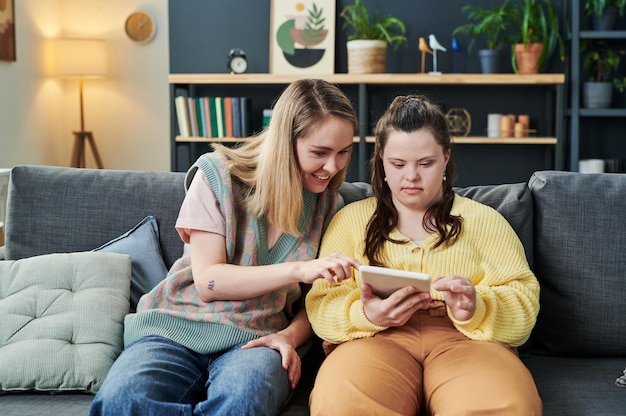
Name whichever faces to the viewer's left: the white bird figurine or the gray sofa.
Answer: the white bird figurine

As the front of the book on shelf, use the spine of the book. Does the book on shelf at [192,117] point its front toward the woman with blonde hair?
yes

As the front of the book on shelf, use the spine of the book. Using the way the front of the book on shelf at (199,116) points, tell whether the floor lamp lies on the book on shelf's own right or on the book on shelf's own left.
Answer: on the book on shelf's own right

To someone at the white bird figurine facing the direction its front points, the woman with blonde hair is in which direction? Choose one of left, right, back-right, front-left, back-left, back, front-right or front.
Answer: left

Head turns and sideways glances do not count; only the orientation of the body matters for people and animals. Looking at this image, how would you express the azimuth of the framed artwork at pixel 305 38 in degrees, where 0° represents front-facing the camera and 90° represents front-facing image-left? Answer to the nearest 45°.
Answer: approximately 0°

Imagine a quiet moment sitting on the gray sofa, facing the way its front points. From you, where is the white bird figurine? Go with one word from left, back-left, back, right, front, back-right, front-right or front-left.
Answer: back

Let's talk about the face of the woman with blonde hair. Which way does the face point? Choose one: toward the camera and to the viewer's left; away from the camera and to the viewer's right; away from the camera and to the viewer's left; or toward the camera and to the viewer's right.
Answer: toward the camera and to the viewer's right

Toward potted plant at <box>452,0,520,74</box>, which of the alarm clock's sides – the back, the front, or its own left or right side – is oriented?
left

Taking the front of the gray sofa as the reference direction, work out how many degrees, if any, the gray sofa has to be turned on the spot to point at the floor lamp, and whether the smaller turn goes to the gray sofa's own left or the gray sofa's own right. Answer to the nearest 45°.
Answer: approximately 135° to the gray sofa's own right

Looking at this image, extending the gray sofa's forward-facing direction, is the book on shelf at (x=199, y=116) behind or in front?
behind
